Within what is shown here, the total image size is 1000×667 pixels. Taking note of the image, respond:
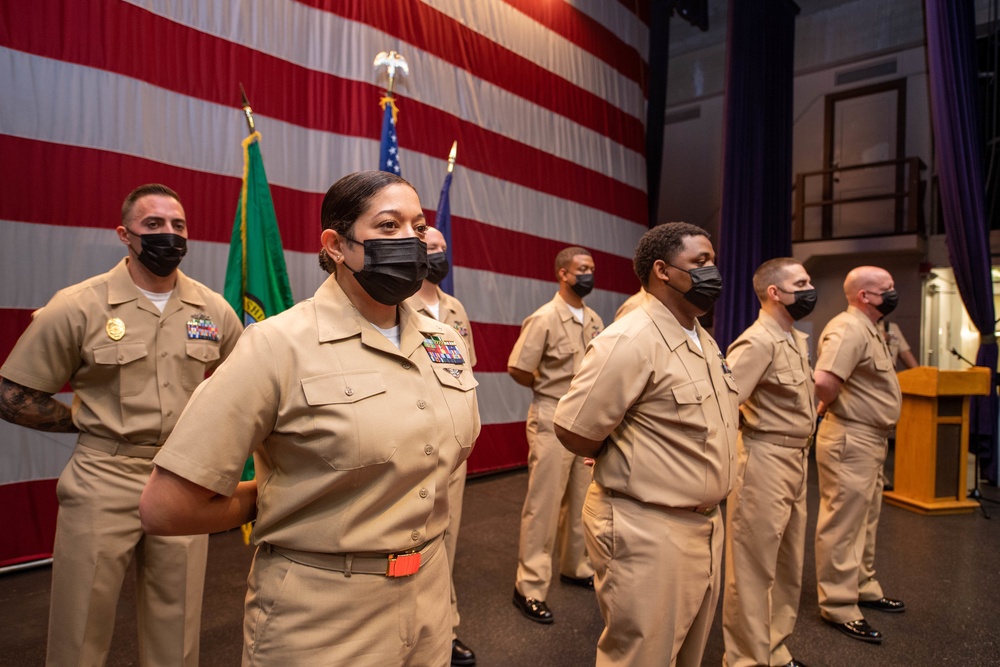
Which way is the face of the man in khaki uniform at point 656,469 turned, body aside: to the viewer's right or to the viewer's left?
to the viewer's right

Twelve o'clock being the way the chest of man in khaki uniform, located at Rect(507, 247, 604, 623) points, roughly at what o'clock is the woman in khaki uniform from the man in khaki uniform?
The woman in khaki uniform is roughly at 2 o'clock from the man in khaki uniform.

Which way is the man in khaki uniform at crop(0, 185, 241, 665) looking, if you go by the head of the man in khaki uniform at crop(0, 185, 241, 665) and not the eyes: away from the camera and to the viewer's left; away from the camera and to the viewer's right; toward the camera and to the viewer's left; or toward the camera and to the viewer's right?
toward the camera and to the viewer's right

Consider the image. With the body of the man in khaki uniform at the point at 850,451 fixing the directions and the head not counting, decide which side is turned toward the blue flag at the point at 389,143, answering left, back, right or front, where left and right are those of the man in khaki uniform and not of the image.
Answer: back

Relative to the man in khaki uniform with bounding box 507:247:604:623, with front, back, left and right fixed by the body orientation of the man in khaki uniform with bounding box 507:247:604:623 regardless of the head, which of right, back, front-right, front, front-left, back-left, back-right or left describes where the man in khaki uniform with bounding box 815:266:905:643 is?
front-left

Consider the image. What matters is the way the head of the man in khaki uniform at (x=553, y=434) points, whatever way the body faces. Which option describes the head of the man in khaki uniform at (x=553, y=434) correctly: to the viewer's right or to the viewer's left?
to the viewer's right

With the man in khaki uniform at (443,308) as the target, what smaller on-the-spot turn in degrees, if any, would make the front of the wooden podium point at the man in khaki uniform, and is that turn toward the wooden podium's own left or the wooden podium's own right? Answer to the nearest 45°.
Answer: approximately 90° to the wooden podium's own right

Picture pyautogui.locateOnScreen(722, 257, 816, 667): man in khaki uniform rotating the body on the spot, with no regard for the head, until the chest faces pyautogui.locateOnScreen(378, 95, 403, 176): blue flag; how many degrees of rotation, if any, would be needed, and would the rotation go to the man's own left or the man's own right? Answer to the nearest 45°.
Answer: approximately 135° to the man's own right

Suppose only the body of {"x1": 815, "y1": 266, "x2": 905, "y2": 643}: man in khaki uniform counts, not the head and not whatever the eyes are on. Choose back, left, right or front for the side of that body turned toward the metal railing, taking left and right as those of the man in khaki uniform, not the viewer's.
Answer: left

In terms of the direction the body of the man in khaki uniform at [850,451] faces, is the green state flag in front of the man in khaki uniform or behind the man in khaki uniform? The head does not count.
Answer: behind

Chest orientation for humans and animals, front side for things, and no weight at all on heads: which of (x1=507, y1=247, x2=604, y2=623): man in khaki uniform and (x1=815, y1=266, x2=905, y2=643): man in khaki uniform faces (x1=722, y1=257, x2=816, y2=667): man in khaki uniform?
(x1=507, y1=247, x2=604, y2=623): man in khaki uniform

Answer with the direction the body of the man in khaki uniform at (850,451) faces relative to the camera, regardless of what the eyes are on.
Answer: to the viewer's right
